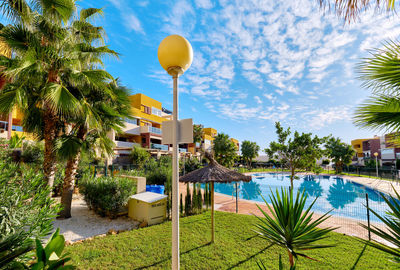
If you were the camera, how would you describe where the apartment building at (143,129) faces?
facing the viewer and to the right of the viewer

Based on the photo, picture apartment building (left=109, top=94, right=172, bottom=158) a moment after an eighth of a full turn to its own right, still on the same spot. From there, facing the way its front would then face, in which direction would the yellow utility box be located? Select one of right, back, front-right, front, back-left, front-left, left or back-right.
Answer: front

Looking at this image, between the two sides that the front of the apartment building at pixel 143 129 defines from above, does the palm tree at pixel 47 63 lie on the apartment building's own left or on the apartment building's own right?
on the apartment building's own right

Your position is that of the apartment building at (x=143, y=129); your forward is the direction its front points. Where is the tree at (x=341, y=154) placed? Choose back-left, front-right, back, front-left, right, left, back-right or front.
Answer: front-left

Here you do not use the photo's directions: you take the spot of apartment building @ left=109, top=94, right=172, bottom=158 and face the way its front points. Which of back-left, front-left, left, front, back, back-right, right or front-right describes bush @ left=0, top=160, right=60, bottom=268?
front-right

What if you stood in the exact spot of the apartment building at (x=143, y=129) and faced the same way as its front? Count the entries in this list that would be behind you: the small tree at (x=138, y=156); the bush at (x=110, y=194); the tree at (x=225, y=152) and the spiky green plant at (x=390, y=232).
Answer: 0

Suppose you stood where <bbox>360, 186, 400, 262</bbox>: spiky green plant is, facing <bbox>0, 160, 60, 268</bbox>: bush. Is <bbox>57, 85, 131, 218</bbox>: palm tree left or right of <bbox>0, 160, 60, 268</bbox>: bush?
right

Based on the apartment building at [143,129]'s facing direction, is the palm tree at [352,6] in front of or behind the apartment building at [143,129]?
in front

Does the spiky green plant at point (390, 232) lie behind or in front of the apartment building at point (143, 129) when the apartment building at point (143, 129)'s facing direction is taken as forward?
in front

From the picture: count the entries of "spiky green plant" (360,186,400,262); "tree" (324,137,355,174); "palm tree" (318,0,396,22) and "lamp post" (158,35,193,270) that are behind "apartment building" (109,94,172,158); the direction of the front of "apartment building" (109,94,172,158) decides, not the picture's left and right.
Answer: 0

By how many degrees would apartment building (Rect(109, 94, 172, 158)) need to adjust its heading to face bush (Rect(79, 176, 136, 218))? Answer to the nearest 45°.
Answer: approximately 45° to its right
